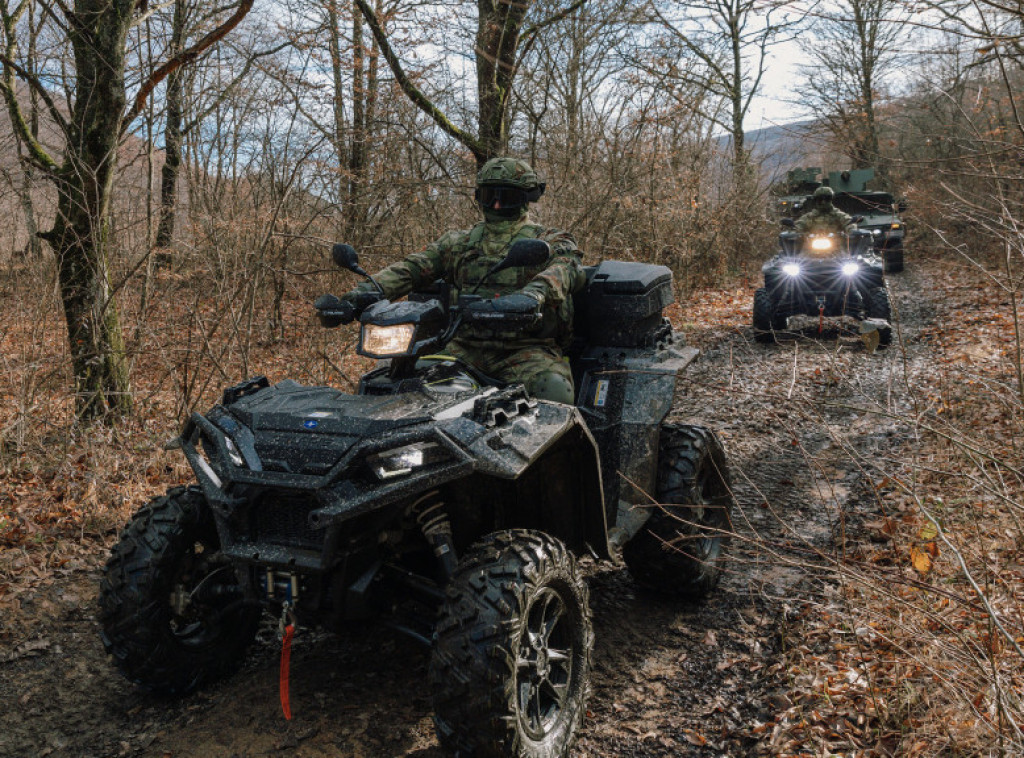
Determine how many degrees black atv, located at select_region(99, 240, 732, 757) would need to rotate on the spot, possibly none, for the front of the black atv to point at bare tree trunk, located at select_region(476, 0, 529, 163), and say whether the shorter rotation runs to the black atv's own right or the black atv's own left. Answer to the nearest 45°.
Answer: approximately 135° to the black atv's own right

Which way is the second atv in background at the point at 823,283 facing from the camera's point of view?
toward the camera

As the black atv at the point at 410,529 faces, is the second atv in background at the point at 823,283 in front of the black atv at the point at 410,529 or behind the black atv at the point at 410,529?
behind

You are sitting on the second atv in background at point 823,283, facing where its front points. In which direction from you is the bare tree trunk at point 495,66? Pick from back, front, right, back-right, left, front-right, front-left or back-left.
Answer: front-right

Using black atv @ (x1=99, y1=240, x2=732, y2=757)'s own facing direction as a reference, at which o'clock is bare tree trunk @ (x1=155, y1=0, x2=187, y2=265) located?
The bare tree trunk is roughly at 4 o'clock from the black atv.

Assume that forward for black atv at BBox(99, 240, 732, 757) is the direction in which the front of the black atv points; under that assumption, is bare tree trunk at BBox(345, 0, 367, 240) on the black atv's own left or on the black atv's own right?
on the black atv's own right

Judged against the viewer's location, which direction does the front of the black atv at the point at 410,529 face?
facing the viewer and to the left of the viewer

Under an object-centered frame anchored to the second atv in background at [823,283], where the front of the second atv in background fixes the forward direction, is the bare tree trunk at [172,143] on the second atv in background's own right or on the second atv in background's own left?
on the second atv in background's own right

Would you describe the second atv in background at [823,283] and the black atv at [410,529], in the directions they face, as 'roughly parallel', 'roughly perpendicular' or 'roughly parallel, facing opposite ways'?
roughly parallel

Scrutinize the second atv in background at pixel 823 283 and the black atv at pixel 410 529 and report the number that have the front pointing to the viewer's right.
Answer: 0

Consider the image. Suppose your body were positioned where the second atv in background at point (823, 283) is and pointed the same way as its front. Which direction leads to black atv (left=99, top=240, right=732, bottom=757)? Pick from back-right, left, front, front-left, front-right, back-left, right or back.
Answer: front

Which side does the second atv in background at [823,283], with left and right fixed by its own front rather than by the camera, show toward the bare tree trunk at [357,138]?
right
